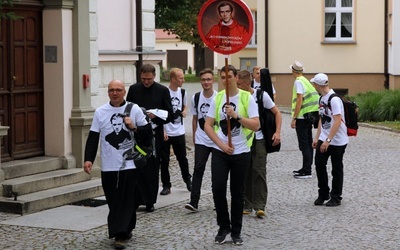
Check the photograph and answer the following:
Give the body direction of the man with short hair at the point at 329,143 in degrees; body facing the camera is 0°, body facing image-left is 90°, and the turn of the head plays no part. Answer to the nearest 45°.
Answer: approximately 45°

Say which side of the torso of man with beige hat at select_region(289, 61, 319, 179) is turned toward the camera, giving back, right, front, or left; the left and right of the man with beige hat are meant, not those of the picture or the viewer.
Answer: left

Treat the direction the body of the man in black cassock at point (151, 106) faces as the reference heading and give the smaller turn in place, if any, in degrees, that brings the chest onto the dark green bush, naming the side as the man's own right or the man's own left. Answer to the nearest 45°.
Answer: approximately 135° to the man's own left

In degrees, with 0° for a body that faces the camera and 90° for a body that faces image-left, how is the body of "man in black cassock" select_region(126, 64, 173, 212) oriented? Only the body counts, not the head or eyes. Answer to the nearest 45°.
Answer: approximately 0°

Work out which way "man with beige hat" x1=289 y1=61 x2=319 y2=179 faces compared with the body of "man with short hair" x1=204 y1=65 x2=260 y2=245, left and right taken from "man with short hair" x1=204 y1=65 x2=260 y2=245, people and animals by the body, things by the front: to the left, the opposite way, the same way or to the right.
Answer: to the right

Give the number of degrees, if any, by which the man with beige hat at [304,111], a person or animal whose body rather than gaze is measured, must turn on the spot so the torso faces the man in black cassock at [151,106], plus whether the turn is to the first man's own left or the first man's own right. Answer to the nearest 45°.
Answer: approximately 45° to the first man's own left

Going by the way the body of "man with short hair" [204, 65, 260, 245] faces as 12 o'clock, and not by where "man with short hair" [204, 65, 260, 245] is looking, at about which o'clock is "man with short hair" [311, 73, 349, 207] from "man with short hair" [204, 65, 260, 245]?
"man with short hair" [311, 73, 349, 207] is roughly at 7 o'clock from "man with short hair" [204, 65, 260, 245].
